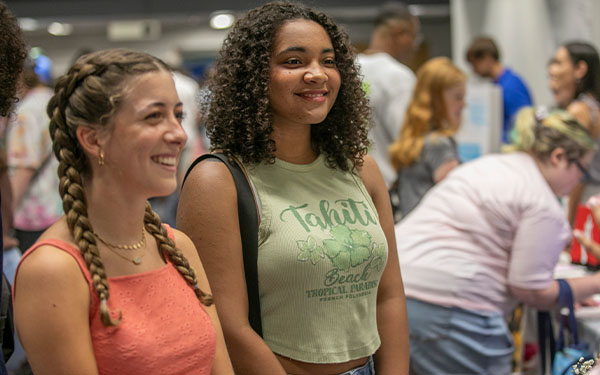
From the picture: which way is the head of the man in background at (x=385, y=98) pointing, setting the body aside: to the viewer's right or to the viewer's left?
to the viewer's right

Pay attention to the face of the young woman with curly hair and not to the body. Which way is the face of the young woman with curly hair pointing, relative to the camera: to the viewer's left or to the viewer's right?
to the viewer's right

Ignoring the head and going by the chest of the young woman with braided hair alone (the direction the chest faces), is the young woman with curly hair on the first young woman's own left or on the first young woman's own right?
on the first young woman's own left

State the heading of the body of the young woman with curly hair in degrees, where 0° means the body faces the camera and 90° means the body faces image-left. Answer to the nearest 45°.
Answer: approximately 315°

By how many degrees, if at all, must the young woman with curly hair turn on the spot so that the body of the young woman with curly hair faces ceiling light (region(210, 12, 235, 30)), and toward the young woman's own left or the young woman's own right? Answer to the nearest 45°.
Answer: approximately 135° to the young woman's own left

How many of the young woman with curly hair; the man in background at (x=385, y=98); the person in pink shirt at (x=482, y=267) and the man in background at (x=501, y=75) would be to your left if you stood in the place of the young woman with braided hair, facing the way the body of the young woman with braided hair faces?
4

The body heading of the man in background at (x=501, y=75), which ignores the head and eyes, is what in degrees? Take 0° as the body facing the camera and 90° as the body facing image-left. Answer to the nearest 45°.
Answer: approximately 90°

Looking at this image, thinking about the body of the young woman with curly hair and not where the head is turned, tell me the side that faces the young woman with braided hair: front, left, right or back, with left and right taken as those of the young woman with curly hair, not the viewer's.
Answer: right

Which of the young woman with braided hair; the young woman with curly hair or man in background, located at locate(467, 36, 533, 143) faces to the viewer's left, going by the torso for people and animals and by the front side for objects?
the man in background

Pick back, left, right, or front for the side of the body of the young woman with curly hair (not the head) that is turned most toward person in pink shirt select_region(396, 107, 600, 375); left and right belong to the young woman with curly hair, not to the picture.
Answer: left

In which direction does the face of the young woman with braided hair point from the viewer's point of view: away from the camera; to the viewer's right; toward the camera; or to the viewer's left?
to the viewer's right

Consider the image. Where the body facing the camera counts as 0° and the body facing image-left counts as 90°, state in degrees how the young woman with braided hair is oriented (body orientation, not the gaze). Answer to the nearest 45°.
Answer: approximately 315°

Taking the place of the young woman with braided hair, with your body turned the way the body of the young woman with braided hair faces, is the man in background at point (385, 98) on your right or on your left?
on your left
